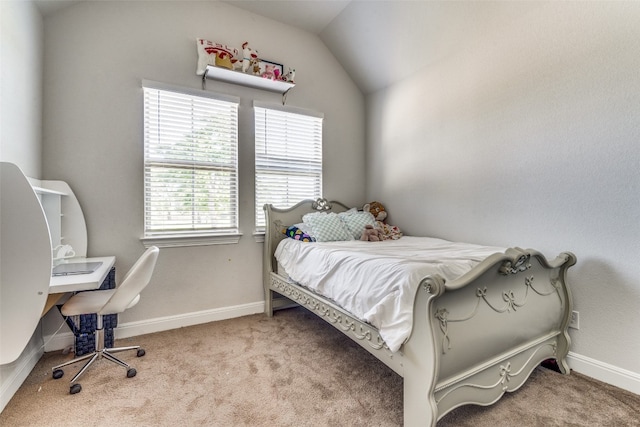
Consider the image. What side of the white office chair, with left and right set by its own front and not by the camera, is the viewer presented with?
left

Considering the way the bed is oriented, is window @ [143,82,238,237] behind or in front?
behind

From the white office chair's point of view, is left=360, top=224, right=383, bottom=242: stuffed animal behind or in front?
behind

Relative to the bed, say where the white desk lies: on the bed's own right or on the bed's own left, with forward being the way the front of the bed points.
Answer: on the bed's own right

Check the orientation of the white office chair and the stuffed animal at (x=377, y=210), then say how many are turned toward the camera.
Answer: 1

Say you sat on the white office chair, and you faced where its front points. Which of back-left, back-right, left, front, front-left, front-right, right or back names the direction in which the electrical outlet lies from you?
back-left

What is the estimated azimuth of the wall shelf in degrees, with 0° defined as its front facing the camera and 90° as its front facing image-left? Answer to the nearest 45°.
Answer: approximately 315°
